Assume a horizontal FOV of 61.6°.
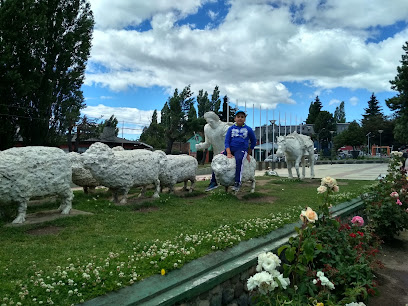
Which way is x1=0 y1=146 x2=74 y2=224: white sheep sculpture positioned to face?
to the viewer's left

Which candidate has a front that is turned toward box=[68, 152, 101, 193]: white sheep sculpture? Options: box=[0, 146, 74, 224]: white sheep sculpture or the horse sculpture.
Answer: the horse sculpture

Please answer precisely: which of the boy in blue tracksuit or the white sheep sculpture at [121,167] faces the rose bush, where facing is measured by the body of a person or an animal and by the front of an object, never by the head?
the boy in blue tracksuit

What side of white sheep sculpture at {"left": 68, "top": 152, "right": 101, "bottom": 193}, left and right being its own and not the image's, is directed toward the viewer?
left

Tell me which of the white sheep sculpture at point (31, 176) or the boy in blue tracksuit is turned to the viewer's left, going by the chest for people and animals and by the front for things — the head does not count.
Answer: the white sheep sculpture

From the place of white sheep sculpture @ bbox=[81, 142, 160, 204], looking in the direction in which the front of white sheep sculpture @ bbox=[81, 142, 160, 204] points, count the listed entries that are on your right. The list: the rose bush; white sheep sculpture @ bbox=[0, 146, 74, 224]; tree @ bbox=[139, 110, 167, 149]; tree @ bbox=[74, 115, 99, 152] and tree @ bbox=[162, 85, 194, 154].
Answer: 3

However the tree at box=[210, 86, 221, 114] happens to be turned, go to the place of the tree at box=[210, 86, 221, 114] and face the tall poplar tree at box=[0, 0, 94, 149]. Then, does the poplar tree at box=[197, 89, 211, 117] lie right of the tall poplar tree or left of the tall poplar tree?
right

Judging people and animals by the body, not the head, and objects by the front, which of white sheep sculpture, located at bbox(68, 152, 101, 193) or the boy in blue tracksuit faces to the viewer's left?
the white sheep sculpture

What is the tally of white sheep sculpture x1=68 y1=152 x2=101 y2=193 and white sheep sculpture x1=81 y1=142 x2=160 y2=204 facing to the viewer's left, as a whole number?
2

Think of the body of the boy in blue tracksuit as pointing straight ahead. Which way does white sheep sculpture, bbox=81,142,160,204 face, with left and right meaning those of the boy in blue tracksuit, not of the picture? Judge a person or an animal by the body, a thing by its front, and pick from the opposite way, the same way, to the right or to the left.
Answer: to the right

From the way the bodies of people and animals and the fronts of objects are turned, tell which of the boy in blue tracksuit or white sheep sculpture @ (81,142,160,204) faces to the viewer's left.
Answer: the white sheep sculpture

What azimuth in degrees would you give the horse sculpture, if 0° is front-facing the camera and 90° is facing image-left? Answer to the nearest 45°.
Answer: approximately 45°

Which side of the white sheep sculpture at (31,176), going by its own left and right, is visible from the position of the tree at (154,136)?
right

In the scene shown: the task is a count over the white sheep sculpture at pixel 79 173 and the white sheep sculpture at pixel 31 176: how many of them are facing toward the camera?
0

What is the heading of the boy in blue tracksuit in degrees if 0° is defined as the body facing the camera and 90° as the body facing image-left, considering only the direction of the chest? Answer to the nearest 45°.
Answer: approximately 0°

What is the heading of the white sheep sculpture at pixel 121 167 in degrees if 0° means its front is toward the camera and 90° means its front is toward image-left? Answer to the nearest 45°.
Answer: approximately 90°

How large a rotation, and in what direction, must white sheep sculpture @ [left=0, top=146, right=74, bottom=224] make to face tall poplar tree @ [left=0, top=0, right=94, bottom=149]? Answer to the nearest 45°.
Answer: approximately 90° to its right

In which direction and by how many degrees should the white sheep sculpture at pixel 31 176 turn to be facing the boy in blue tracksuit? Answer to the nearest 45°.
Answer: approximately 180°

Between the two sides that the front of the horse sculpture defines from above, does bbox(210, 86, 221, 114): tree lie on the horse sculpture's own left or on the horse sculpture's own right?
on the horse sculpture's own right
